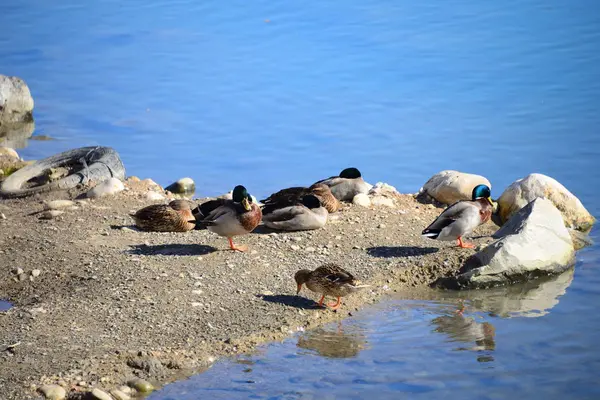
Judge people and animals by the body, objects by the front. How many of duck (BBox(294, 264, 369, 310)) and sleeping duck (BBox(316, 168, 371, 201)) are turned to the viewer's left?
1

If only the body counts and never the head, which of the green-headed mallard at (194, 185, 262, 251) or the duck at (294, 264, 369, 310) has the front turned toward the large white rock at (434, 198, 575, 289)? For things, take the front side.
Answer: the green-headed mallard

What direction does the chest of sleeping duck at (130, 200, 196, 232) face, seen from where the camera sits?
to the viewer's right

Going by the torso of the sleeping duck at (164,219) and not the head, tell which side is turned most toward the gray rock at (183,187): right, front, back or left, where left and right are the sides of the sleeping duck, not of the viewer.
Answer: left

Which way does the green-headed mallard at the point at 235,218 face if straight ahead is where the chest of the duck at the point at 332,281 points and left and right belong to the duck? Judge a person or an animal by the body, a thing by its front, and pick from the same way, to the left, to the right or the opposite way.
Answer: the opposite way

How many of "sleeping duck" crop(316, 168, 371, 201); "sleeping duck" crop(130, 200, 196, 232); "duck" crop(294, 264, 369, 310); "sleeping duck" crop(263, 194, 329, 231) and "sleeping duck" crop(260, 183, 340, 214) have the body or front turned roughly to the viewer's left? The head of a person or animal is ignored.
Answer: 1

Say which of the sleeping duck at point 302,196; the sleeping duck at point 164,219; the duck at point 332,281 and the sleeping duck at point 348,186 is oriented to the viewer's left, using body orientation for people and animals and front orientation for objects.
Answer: the duck

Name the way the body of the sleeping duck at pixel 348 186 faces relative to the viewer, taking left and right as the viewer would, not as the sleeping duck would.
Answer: facing to the right of the viewer

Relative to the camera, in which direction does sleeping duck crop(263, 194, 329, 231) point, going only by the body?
to the viewer's right

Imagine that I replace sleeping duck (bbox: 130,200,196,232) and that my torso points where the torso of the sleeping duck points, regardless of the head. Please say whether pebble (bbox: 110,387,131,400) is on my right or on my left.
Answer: on my right

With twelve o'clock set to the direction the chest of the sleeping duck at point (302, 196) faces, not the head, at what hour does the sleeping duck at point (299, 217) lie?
the sleeping duck at point (299, 217) is roughly at 3 o'clock from the sleeping duck at point (302, 196).

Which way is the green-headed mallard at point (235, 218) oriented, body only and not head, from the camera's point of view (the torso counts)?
to the viewer's right

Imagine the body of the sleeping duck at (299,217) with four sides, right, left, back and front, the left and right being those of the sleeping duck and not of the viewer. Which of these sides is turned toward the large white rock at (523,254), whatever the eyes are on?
front

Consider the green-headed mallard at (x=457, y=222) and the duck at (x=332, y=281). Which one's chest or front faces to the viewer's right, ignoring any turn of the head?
the green-headed mallard

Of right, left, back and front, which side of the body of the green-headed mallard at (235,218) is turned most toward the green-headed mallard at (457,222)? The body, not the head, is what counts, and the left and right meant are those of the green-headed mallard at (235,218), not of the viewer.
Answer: front

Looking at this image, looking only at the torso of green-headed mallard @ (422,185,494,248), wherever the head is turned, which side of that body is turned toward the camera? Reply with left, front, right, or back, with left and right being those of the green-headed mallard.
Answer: right

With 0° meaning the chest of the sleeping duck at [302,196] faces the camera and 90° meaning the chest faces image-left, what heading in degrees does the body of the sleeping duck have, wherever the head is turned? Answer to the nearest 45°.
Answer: approximately 270°

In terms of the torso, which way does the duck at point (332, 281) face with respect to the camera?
to the viewer's left

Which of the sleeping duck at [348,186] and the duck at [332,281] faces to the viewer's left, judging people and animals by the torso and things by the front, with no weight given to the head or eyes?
the duck
